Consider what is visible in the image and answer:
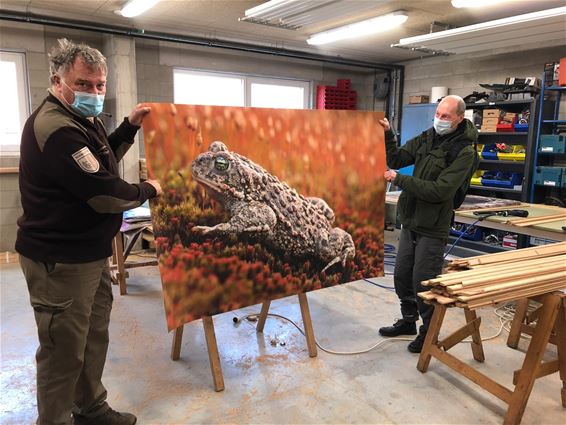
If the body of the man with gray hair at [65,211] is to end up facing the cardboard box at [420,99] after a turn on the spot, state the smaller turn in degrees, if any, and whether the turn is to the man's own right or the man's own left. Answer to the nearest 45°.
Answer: approximately 45° to the man's own left

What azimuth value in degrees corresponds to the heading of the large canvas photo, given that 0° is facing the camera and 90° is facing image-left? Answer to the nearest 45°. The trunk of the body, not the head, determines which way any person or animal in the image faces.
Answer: approximately 315°

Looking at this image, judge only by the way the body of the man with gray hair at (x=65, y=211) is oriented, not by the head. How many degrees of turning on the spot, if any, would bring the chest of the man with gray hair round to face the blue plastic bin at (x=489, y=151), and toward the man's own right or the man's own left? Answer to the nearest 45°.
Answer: approximately 45° to the man's own left

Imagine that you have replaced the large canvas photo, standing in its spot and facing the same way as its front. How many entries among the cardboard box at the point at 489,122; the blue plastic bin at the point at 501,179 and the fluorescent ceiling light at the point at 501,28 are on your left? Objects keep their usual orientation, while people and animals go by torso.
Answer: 3

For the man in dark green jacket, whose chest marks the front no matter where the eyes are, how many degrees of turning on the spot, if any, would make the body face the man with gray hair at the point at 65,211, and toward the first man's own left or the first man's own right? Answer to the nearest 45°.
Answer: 0° — they already face them

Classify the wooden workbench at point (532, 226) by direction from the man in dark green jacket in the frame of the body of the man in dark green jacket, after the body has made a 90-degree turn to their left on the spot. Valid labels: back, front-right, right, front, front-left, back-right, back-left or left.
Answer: left

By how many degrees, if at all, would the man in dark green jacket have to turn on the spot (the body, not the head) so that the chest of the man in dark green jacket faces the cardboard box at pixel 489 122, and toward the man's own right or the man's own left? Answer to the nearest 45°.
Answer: approximately 135° to the man's own right

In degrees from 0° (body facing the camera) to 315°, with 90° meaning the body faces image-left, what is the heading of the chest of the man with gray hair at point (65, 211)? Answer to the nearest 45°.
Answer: approximately 270°

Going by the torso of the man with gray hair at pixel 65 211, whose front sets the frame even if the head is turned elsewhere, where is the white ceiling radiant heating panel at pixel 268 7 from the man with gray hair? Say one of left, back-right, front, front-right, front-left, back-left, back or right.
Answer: front-left

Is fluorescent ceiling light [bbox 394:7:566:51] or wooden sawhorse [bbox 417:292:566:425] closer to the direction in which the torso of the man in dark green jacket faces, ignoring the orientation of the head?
the wooden sawhorse

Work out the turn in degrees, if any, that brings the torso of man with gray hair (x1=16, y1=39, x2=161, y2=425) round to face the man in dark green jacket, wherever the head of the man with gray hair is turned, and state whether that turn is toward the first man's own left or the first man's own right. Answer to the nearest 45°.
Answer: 0° — they already face them

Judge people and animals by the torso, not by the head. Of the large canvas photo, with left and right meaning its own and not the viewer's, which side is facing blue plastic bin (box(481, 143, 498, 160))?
left
